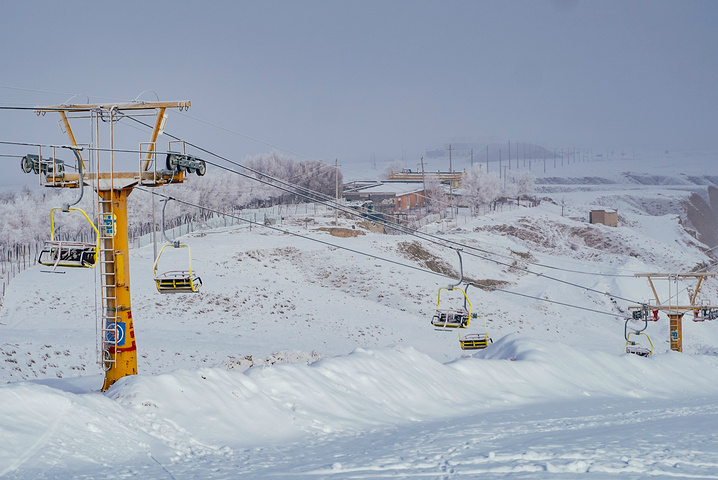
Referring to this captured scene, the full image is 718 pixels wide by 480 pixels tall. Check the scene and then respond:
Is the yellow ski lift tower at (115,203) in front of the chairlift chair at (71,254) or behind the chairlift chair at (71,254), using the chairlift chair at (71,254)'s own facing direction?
behind

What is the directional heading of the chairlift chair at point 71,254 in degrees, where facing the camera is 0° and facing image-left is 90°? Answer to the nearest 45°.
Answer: approximately 45°
